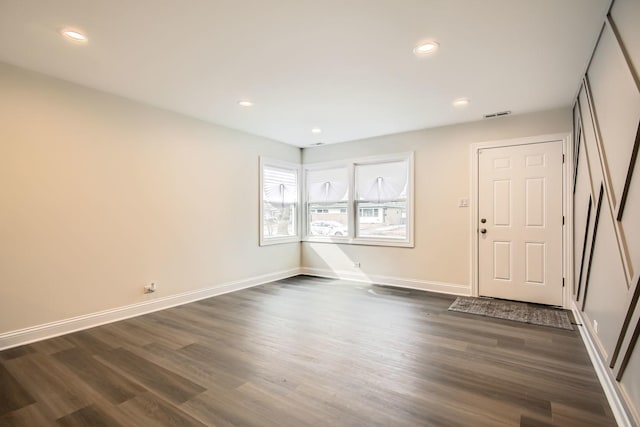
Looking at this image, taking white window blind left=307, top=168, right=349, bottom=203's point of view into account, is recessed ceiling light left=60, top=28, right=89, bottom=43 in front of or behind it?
in front

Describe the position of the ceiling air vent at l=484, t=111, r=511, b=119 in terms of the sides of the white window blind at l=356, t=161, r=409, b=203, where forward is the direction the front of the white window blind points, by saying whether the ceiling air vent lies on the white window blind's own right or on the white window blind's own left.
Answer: on the white window blind's own left

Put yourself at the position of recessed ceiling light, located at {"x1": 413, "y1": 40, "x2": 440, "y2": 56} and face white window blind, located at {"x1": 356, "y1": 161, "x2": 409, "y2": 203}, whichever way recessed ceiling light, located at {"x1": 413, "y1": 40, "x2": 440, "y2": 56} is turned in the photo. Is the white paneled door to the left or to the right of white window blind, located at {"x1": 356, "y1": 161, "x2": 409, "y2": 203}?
right

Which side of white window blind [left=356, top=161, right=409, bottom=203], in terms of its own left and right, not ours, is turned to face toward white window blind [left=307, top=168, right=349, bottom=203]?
right

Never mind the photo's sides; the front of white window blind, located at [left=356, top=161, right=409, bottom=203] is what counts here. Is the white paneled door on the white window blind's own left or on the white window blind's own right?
on the white window blind's own left

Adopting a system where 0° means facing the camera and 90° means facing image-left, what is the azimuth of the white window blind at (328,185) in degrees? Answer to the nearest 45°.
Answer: approximately 0°

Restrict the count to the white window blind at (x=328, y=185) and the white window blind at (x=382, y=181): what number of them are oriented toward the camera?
2

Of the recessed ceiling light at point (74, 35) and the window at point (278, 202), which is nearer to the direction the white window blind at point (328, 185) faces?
the recessed ceiling light

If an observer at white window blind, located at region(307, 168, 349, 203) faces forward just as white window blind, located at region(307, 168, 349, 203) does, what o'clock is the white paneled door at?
The white paneled door is roughly at 10 o'clock from the white window blind.

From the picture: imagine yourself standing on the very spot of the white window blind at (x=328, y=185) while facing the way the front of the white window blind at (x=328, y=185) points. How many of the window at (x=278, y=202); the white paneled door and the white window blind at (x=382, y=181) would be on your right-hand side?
1

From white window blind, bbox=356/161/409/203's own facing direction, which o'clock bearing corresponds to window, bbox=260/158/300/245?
The window is roughly at 3 o'clock from the white window blind.
